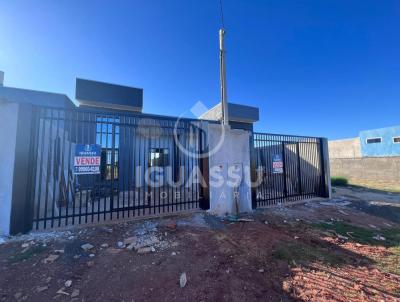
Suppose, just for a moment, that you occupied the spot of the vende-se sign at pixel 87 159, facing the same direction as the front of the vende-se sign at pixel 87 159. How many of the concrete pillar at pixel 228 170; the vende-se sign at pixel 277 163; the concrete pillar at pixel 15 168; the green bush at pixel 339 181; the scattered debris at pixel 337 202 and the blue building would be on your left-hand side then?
5

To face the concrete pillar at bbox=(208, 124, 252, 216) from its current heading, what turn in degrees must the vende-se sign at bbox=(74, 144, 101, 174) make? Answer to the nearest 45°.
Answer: approximately 90° to its left

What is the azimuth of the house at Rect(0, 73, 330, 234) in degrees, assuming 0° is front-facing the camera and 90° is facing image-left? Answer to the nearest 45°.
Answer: approximately 315°

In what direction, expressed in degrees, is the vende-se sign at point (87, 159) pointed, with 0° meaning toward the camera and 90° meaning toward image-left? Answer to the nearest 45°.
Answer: approximately 0°

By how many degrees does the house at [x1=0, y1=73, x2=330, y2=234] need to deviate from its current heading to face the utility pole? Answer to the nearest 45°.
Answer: approximately 45° to its left

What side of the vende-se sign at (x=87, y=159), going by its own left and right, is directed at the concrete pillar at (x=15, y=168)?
right

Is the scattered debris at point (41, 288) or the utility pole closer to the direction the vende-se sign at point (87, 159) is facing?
the scattered debris

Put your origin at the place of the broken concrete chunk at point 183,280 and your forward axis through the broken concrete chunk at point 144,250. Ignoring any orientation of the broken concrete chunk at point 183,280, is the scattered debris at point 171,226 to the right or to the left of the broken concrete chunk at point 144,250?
right

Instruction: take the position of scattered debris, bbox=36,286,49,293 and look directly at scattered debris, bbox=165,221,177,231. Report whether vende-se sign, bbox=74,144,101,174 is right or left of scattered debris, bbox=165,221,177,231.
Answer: left

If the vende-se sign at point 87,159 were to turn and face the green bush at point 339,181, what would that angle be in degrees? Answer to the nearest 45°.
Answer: approximately 90° to its left

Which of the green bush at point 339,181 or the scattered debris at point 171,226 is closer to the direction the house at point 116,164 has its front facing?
the scattered debris

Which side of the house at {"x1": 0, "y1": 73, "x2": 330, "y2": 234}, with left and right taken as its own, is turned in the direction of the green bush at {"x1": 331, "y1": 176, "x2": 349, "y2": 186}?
left

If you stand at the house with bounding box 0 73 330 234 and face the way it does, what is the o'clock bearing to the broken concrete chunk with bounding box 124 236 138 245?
The broken concrete chunk is roughly at 1 o'clock from the house.

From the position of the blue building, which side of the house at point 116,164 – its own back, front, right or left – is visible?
left
